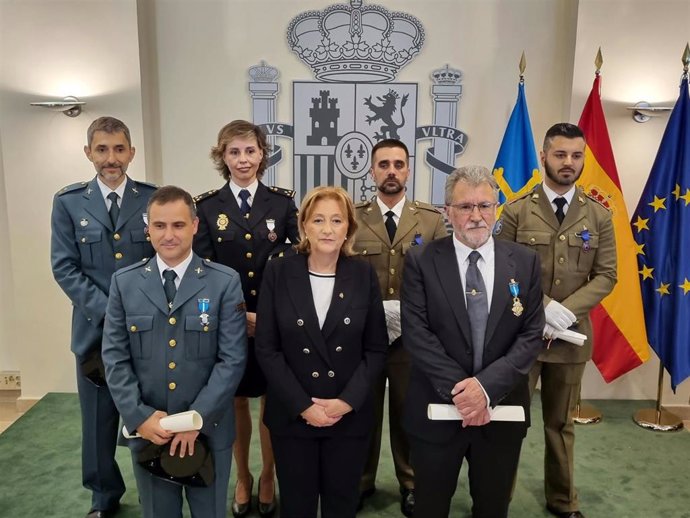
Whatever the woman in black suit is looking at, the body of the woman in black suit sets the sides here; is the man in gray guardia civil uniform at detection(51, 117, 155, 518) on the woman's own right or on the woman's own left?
on the woman's own right

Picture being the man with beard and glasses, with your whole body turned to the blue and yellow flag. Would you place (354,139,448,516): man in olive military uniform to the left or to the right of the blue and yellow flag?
left

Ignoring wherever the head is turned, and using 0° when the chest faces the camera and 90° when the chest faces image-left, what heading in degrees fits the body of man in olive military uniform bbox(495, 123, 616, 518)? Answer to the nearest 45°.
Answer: approximately 0°

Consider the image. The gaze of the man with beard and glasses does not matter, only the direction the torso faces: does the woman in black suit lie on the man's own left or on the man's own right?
on the man's own right

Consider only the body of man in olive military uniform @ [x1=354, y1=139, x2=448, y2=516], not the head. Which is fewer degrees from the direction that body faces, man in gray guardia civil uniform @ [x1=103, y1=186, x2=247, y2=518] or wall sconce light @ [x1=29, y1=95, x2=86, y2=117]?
the man in gray guardia civil uniform
